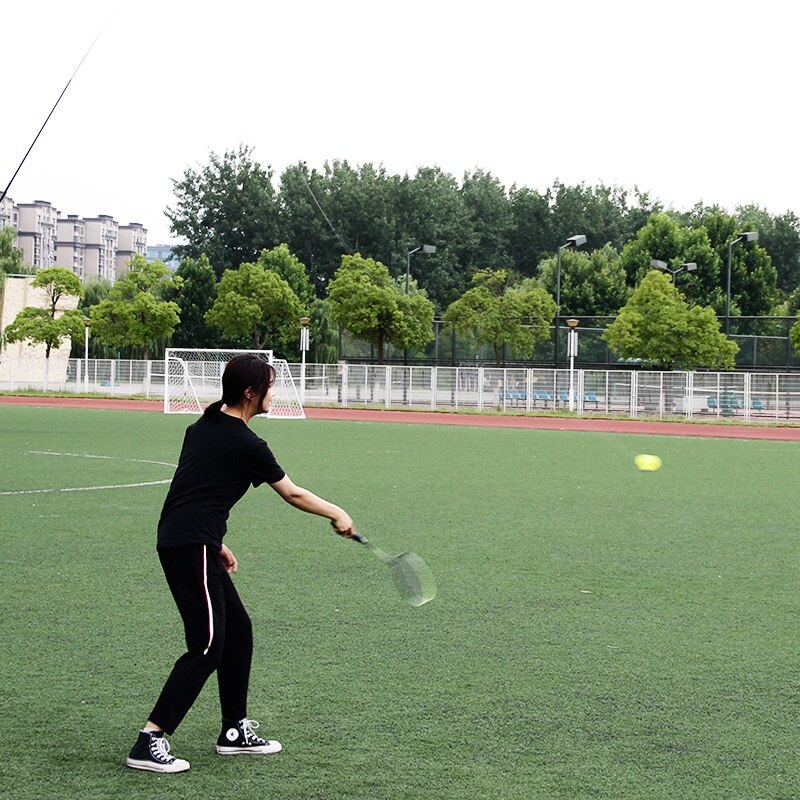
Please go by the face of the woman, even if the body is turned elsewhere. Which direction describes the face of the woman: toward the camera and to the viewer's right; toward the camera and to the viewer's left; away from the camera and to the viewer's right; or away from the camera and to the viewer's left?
away from the camera and to the viewer's right

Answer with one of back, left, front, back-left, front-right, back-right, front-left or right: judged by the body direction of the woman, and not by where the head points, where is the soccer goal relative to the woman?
front-left

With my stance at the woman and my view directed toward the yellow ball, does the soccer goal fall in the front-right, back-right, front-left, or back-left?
front-left

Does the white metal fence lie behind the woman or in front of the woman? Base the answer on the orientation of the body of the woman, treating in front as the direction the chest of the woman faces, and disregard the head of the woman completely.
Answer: in front

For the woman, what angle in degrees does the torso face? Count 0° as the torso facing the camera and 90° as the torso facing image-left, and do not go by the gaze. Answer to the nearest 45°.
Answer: approximately 225°

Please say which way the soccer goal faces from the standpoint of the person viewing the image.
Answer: facing the viewer and to the left of the viewer

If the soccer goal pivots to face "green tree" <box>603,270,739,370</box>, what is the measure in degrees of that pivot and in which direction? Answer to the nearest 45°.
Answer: approximately 135° to its left

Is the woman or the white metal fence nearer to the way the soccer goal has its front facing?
the woman

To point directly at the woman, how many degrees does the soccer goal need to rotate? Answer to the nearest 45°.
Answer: approximately 45° to its left

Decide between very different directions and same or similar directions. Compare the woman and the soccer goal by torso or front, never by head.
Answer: very different directions

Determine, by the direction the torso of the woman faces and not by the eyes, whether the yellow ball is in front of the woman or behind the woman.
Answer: in front

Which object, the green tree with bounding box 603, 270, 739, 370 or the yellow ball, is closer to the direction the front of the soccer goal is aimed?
the yellow ball
